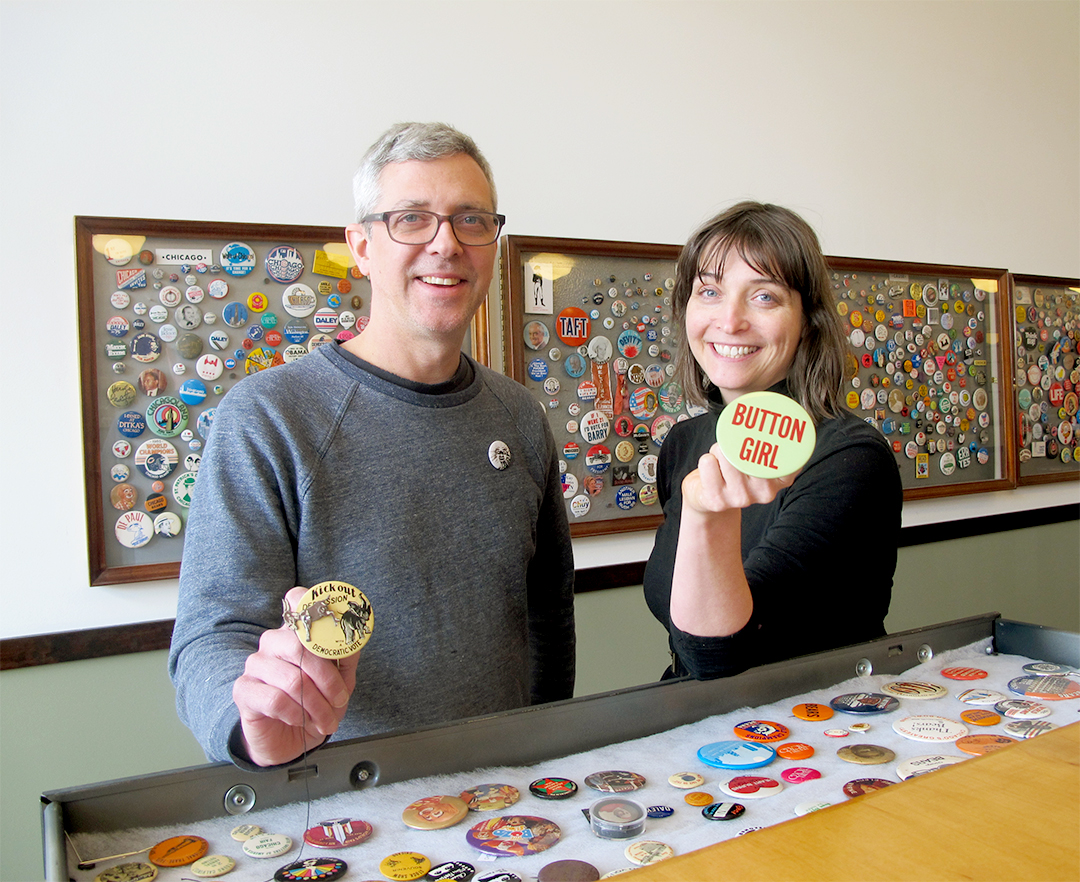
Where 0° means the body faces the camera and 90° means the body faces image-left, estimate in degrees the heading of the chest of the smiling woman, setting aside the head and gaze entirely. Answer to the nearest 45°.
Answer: approximately 45°

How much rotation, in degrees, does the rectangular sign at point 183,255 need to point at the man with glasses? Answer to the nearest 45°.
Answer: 0° — it already faces them

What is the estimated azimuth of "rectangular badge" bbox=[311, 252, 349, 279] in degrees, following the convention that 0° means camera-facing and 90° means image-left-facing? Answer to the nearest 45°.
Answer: approximately 0°

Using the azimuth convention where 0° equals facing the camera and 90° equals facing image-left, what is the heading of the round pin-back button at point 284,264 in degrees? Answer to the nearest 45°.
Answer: approximately 0°

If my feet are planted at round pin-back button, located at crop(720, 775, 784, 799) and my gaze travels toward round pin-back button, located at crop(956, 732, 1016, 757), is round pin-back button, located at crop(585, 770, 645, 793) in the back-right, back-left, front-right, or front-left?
back-left

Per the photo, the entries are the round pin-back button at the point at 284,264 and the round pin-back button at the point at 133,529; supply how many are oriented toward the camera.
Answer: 2

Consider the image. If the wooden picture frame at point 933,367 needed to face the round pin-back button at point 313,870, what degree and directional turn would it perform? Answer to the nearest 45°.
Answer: approximately 45° to its right

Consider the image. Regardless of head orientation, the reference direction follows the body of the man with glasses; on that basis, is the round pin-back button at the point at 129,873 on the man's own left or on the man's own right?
on the man's own right

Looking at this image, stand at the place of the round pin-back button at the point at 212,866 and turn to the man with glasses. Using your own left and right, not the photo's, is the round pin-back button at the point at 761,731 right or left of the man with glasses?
right
